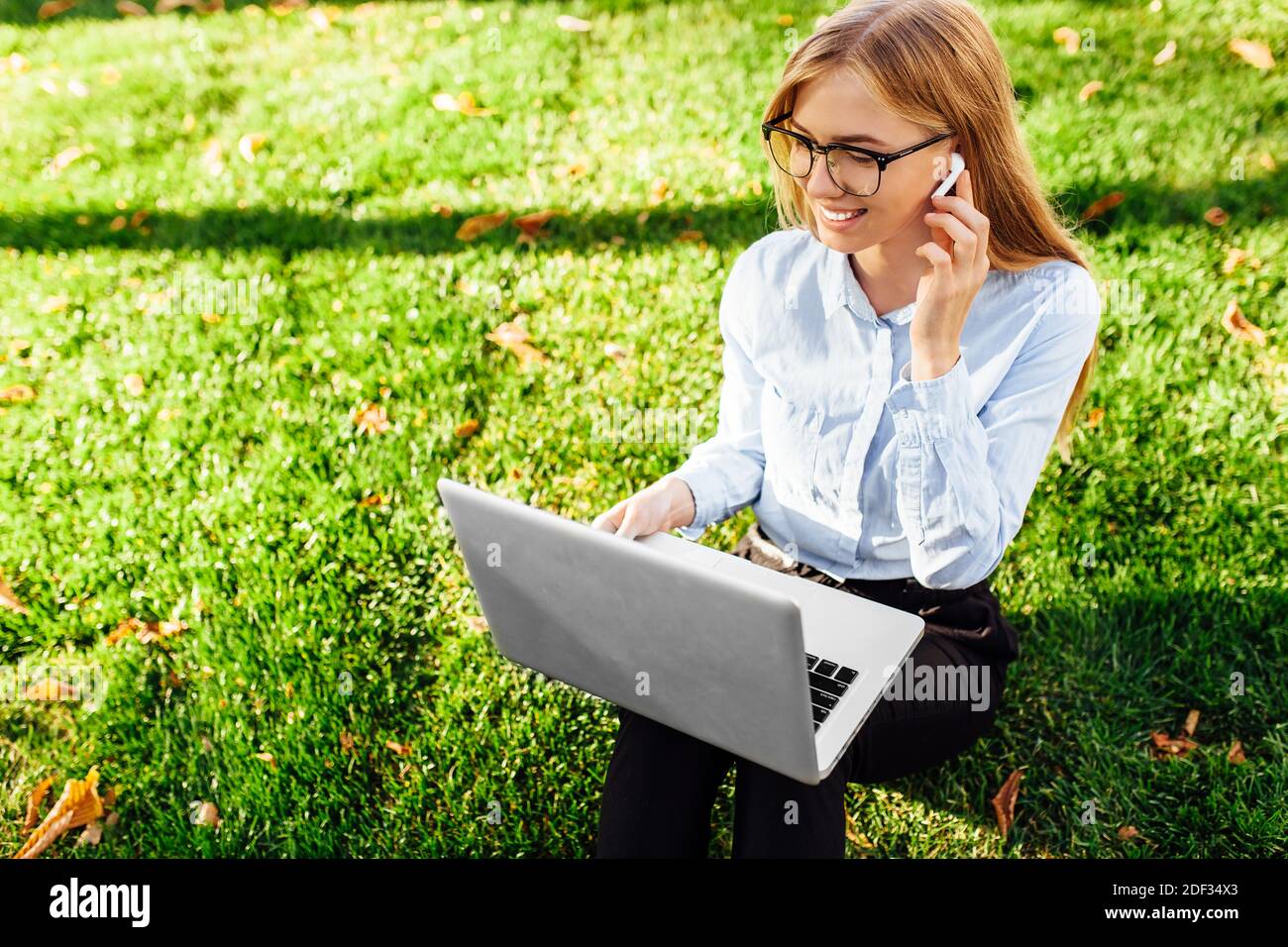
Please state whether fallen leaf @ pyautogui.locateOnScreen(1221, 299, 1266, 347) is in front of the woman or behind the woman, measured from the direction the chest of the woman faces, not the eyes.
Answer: behind

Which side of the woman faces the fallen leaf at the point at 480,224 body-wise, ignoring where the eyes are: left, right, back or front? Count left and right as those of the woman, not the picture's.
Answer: right

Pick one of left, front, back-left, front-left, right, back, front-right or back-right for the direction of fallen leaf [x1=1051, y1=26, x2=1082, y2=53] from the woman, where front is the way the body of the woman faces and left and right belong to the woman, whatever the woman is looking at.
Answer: back-right

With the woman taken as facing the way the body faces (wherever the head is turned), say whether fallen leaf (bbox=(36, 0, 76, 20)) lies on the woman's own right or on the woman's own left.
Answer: on the woman's own right

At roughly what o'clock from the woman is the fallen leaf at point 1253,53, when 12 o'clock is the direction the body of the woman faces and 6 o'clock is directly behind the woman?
The fallen leaf is roughly at 5 o'clock from the woman.

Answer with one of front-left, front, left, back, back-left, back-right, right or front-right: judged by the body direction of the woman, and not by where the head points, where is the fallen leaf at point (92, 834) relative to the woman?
front-right

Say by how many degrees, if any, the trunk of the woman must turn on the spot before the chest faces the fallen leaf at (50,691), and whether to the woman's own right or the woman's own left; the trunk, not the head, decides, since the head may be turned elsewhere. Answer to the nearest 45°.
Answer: approximately 45° to the woman's own right

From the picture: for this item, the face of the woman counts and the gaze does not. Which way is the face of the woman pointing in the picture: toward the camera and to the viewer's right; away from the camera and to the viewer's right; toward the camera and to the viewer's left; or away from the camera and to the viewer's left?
toward the camera and to the viewer's left

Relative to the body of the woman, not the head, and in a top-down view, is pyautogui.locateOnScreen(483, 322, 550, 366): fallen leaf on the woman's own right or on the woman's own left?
on the woman's own right

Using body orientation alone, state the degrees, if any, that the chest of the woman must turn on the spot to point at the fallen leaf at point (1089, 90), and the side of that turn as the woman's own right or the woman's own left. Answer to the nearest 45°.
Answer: approximately 135° to the woman's own right

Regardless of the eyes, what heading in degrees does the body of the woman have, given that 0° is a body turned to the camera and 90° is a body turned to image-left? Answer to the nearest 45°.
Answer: approximately 45°
